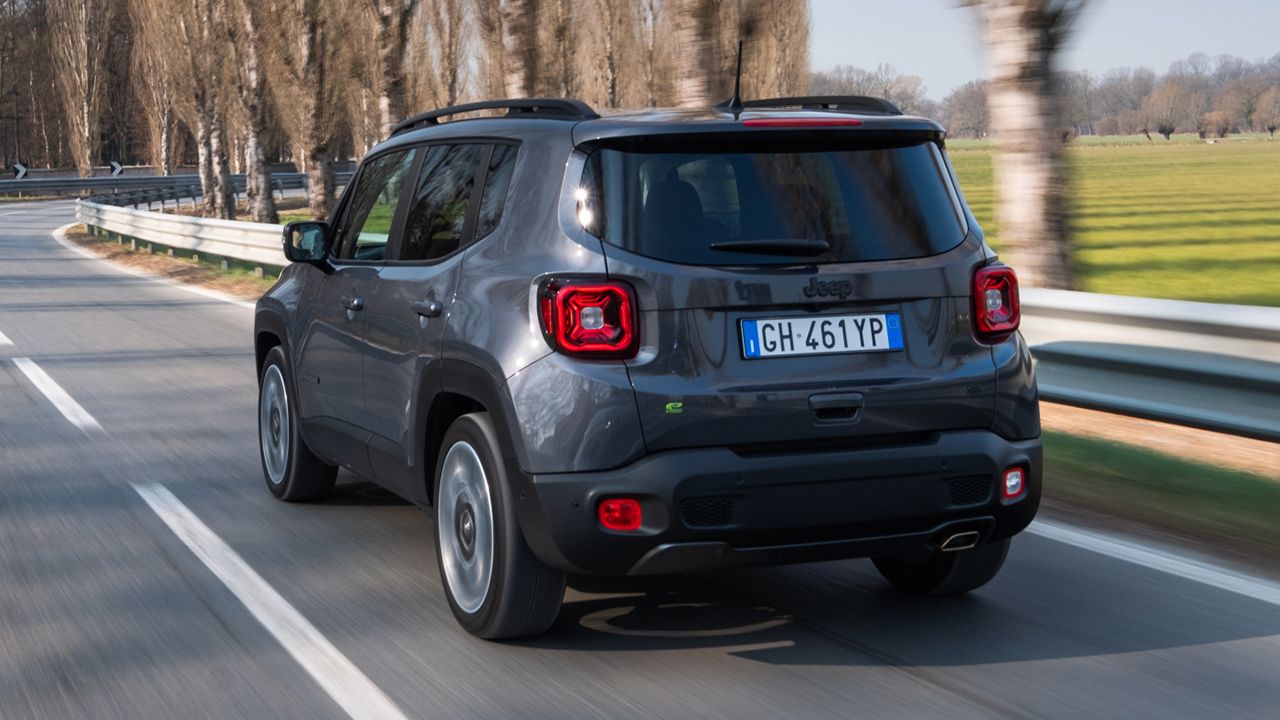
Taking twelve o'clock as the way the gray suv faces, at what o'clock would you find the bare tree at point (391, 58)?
The bare tree is roughly at 1 o'clock from the gray suv.

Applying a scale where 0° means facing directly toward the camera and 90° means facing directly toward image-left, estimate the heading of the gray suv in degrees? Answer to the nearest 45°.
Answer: approximately 135°

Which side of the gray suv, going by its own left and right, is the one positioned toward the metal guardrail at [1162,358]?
right

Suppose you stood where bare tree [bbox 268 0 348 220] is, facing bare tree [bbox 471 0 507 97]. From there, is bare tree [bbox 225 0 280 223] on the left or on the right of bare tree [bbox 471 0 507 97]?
left

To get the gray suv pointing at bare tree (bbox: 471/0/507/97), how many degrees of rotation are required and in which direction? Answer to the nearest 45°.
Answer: approximately 45° to its right
